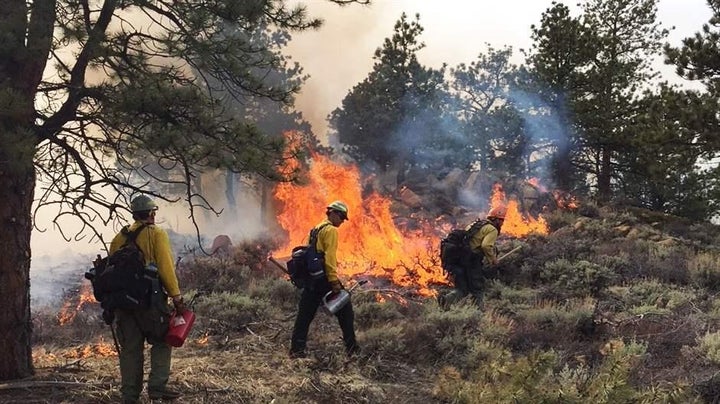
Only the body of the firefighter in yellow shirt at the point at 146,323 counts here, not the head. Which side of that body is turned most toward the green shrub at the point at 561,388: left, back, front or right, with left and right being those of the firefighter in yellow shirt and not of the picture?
right

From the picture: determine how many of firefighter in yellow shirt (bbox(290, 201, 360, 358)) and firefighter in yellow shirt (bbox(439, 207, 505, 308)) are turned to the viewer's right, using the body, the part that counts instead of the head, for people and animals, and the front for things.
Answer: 2

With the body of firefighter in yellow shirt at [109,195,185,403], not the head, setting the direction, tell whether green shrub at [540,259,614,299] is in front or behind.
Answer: in front

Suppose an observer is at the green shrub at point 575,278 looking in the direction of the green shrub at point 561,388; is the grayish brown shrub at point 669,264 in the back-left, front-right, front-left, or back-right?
back-left

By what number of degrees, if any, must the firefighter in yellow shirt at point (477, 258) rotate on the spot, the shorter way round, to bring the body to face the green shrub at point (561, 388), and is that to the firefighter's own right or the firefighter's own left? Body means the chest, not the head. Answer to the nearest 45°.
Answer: approximately 90° to the firefighter's own right

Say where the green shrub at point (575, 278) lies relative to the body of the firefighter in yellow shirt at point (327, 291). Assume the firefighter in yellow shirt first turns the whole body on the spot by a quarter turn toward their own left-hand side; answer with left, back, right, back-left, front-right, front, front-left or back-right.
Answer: front-right

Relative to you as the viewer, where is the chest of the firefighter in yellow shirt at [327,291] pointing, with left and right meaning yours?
facing to the right of the viewer

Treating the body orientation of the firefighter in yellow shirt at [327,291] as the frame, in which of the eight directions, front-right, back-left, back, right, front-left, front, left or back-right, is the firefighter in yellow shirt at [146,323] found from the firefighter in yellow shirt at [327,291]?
back-right

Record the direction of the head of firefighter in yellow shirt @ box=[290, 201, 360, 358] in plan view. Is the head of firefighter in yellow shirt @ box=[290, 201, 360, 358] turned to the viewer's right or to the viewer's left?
to the viewer's right

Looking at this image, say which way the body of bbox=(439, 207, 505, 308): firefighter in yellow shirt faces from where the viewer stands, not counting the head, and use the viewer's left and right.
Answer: facing to the right of the viewer
